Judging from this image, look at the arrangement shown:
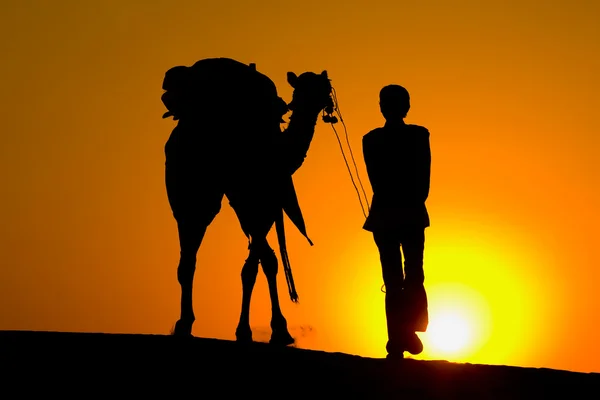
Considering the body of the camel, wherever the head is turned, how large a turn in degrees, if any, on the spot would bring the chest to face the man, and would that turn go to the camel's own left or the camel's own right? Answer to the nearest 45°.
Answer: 0° — it already faces them

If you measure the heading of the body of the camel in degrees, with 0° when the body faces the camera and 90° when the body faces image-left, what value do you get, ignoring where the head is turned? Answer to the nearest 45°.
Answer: approximately 315°
